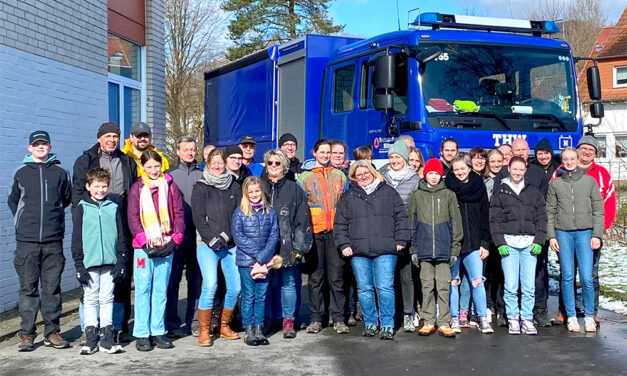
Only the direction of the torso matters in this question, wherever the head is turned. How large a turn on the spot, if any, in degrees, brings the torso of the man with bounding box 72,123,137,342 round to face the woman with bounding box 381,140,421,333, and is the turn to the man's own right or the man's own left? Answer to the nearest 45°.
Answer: approximately 90° to the man's own left

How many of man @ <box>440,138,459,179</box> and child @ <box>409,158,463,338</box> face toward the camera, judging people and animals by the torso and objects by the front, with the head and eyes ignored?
2

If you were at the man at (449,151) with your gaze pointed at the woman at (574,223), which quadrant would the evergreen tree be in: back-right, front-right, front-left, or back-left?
back-left

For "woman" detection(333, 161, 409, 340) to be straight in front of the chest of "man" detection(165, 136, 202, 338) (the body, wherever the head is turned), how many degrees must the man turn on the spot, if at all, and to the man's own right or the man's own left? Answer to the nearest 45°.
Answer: approximately 90° to the man's own left

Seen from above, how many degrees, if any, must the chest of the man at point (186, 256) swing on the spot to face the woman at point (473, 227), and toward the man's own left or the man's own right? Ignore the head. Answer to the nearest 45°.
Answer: approximately 90° to the man's own left

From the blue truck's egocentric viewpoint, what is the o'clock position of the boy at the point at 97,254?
The boy is roughly at 3 o'clock from the blue truck.

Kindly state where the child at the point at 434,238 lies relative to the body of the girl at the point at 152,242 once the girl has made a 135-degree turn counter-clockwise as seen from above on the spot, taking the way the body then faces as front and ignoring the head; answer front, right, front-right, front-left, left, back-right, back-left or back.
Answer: front-right

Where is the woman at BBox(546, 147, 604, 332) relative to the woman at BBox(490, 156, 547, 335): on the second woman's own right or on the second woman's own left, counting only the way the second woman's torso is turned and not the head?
on the second woman's own left
